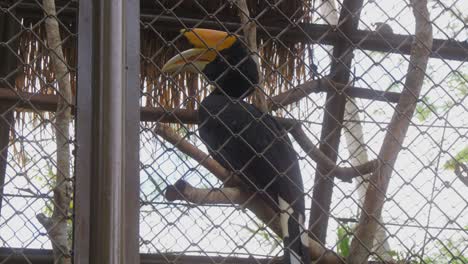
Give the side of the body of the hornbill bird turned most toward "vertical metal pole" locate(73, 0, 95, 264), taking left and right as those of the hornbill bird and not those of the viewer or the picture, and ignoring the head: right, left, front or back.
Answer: left

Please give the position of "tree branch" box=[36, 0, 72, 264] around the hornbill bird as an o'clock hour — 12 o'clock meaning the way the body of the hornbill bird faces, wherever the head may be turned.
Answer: The tree branch is roughly at 10 o'clock from the hornbill bird.
